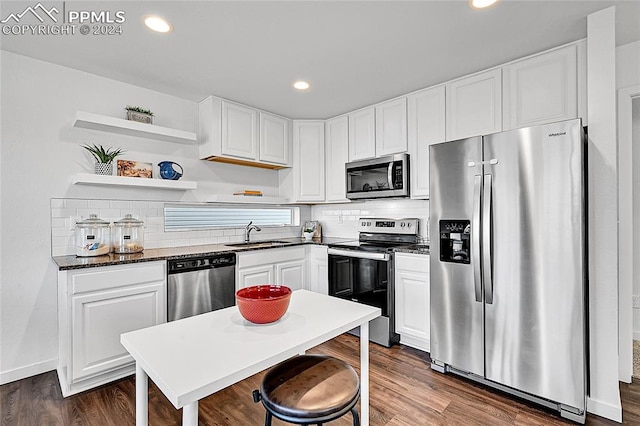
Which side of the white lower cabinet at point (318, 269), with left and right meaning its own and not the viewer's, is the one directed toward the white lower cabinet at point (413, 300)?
left

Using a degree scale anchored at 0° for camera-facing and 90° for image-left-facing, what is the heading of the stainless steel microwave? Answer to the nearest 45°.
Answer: approximately 45°

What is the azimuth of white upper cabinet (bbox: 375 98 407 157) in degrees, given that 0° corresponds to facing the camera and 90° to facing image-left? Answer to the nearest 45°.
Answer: approximately 45°

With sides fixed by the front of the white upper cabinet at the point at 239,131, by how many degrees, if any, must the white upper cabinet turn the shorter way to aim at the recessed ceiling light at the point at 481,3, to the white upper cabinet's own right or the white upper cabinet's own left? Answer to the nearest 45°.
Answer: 0° — it already faces it

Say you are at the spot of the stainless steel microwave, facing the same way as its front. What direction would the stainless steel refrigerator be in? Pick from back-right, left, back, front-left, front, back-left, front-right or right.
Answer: left

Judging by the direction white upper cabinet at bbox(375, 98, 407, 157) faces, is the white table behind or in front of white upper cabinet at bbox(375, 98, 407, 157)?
in front
